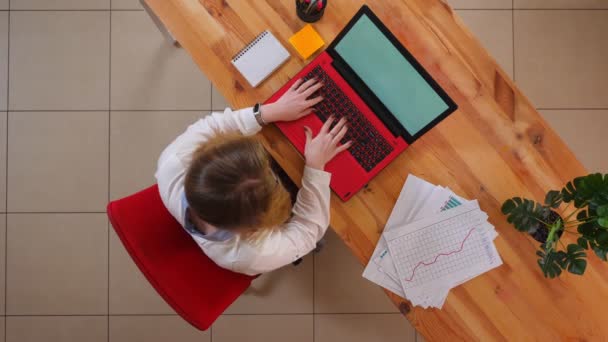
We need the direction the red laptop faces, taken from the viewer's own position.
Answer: facing the viewer and to the left of the viewer

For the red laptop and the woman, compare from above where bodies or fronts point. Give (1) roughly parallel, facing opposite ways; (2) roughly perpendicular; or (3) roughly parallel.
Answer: roughly parallel, facing opposite ways

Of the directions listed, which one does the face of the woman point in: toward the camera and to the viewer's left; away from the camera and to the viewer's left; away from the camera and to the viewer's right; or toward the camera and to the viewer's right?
away from the camera and to the viewer's right

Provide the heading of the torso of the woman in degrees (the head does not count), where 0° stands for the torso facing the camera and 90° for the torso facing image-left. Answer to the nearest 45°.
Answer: approximately 225°
